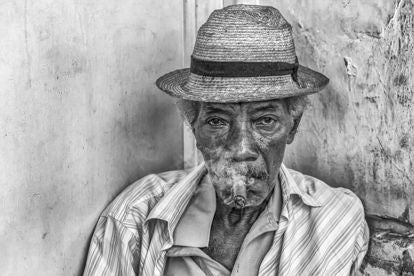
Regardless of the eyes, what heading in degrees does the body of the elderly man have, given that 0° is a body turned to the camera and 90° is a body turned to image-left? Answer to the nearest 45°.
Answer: approximately 0°
